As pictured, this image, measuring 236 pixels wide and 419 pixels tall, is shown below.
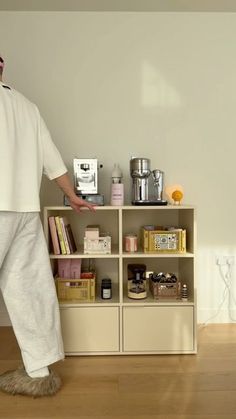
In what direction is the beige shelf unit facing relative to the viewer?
toward the camera

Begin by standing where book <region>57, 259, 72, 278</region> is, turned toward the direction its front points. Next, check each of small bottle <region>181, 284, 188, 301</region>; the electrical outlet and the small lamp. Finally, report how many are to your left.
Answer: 3

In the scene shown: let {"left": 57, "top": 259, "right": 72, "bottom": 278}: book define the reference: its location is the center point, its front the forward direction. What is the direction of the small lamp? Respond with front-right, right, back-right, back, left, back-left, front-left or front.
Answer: left

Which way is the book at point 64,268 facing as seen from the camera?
toward the camera

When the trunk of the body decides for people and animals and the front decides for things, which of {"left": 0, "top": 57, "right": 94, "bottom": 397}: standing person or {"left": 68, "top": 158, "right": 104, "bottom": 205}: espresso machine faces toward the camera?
the espresso machine

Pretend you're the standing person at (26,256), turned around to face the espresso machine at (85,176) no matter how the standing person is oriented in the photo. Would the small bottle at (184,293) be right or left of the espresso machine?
right

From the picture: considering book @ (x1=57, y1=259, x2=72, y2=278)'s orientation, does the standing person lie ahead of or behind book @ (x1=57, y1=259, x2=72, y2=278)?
ahead
